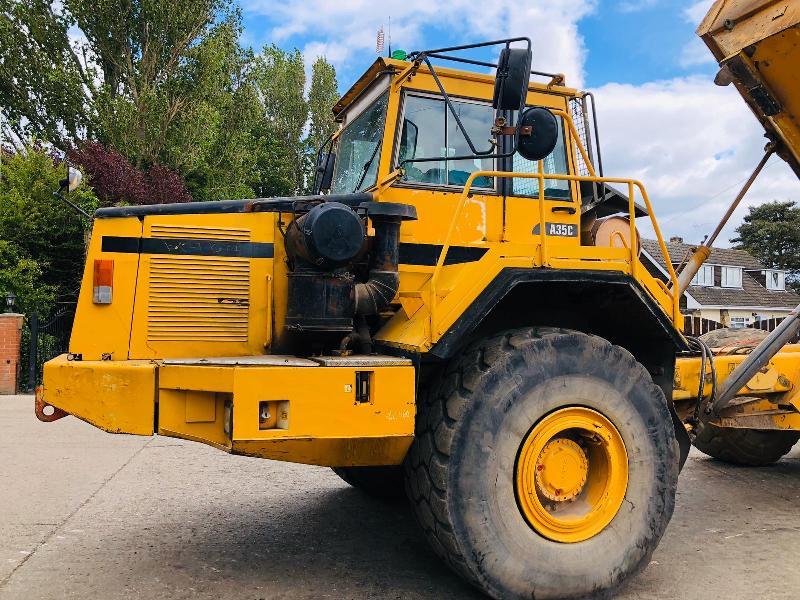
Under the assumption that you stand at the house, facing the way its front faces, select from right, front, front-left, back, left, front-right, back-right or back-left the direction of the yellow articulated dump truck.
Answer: front

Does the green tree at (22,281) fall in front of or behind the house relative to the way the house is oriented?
in front

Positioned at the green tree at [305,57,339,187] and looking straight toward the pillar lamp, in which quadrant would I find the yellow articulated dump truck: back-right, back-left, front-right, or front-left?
front-left

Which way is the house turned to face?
toward the camera

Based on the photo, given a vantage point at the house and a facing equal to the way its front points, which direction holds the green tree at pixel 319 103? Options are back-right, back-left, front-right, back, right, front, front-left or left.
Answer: front-right

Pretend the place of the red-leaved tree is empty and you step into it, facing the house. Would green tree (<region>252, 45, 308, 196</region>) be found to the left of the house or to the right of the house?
left

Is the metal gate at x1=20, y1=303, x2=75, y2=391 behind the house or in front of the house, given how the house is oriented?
in front
